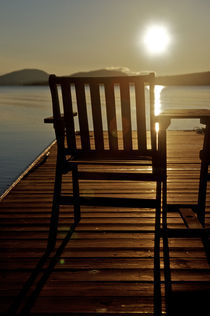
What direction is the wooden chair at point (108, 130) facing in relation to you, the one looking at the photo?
facing away from the viewer and to the right of the viewer
